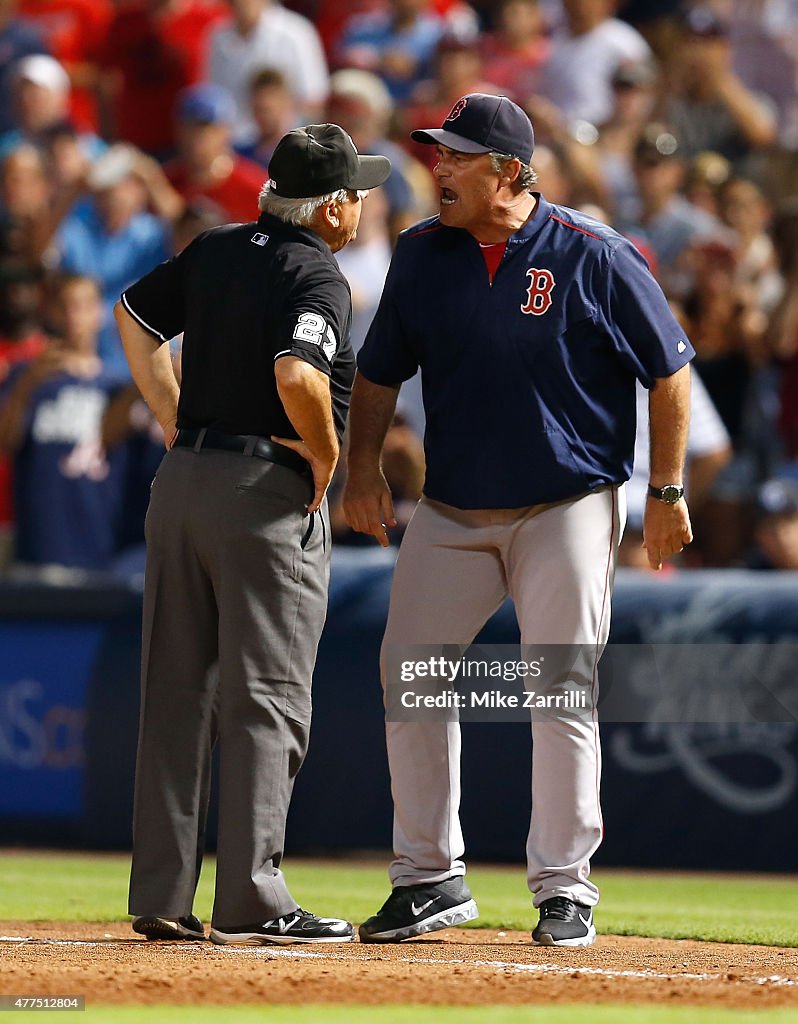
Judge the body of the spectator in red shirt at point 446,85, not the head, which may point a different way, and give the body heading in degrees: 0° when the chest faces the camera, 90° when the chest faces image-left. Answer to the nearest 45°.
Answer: approximately 0°

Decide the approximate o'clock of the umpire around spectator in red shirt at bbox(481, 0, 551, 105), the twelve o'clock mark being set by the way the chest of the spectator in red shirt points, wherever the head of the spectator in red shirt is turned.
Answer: The umpire is roughly at 12 o'clock from the spectator in red shirt.

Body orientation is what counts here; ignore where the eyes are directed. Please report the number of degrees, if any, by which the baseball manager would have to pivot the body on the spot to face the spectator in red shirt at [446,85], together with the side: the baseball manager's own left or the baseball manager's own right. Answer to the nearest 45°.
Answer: approximately 135° to the baseball manager's own right

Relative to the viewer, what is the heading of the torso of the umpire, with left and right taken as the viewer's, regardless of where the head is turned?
facing away from the viewer and to the right of the viewer

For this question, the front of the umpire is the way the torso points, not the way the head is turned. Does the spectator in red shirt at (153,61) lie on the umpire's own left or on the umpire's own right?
on the umpire's own left

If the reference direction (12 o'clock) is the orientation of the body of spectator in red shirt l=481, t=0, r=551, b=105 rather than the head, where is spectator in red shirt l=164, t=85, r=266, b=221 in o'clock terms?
spectator in red shirt l=164, t=85, r=266, b=221 is roughly at 2 o'clock from spectator in red shirt l=481, t=0, r=551, b=105.

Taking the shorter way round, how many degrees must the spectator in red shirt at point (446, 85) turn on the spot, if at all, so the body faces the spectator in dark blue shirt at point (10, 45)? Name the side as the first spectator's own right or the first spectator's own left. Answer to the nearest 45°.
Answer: approximately 135° to the first spectator's own right

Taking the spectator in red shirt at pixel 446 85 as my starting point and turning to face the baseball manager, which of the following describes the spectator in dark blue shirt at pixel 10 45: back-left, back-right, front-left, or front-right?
back-right

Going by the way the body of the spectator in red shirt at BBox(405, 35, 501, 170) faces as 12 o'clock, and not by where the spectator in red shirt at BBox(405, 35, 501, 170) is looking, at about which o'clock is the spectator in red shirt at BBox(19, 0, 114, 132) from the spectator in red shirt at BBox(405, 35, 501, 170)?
the spectator in red shirt at BBox(19, 0, 114, 132) is roughly at 4 o'clock from the spectator in red shirt at BBox(405, 35, 501, 170).

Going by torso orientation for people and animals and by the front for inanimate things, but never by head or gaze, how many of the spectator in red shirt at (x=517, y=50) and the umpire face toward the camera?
1

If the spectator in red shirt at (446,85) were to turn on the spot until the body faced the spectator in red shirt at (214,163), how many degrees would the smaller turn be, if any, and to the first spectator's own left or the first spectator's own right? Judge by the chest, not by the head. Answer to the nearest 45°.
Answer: approximately 90° to the first spectator's own right

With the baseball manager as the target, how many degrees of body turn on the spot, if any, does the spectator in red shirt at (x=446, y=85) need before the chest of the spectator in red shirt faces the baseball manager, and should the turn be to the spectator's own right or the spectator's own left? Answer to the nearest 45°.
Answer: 0° — they already face them

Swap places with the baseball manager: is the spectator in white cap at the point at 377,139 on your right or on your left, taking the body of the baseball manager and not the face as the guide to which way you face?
on your right
